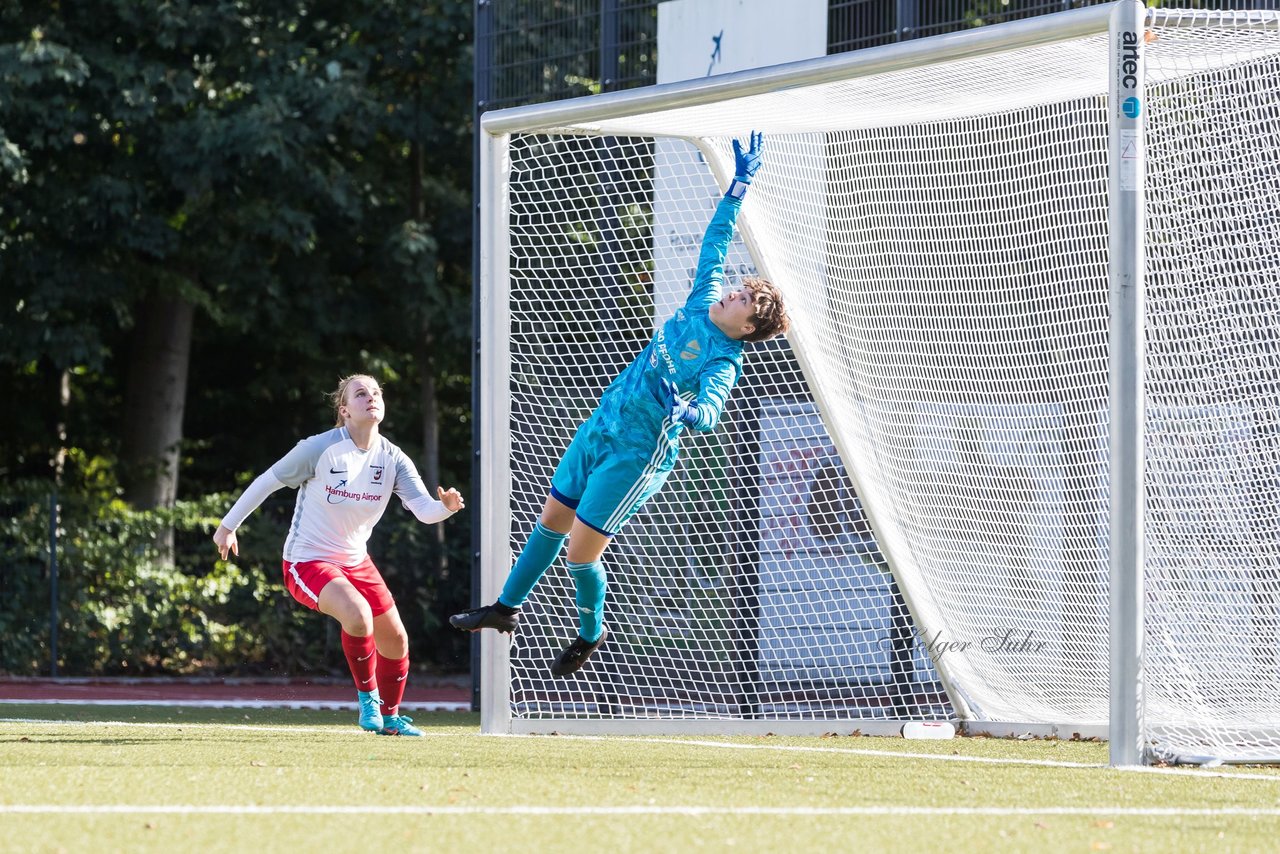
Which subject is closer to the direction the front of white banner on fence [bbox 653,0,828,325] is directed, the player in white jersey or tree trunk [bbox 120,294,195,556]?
the player in white jersey

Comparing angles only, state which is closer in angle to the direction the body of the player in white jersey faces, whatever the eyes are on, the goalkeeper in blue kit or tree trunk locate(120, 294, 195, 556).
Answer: the goalkeeper in blue kit

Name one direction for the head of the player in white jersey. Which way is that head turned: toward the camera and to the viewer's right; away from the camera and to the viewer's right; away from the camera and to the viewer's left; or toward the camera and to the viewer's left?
toward the camera and to the viewer's right

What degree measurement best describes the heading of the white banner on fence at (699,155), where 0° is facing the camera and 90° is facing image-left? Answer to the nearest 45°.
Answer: approximately 0°

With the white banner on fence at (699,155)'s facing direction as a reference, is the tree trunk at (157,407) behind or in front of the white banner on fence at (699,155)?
behind

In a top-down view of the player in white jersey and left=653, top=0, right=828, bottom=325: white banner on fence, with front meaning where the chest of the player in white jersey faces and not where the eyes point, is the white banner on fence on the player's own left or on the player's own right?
on the player's own left

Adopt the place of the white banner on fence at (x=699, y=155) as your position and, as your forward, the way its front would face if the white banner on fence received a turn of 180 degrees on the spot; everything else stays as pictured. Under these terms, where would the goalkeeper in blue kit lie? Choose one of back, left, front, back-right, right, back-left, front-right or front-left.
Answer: back

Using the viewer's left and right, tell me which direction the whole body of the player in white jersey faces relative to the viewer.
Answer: facing the viewer and to the right of the viewer
